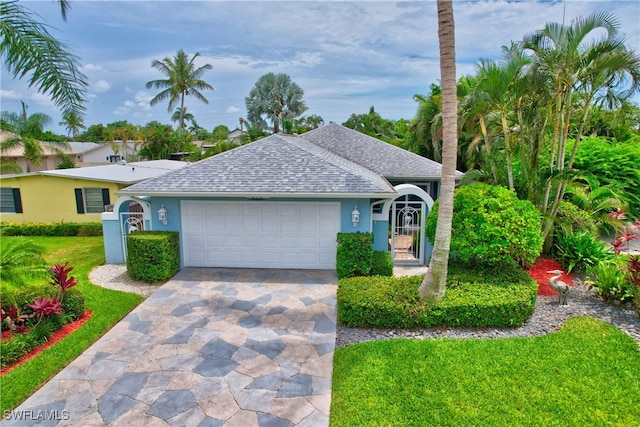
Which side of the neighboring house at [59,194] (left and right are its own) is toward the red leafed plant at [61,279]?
front

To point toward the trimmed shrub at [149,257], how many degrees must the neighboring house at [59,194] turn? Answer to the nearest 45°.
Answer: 0° — it already faces it

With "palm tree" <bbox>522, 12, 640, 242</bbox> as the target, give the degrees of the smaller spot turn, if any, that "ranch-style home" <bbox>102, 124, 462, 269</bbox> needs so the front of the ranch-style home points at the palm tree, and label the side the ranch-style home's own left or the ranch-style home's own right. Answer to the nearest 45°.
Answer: approximately 90° to the ranch-style home's own left

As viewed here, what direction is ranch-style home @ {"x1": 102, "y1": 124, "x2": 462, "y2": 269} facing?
toward the camera

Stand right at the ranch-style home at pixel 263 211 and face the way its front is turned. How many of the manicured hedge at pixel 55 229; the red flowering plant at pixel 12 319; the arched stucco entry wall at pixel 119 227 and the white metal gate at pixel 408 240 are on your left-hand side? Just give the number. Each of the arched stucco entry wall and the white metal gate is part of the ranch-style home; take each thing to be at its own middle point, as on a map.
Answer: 1

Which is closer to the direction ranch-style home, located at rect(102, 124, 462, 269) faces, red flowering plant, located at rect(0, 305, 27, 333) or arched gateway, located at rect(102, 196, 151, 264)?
the red flowering plant

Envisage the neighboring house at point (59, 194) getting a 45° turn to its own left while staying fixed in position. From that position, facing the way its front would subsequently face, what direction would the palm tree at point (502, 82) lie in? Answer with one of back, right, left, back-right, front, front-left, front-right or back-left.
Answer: front

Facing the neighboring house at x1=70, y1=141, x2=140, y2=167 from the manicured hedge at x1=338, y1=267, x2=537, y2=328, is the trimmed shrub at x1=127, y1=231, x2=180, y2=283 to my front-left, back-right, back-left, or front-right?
front-left

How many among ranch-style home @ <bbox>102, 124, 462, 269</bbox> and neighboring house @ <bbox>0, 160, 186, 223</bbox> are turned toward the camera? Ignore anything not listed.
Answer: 2

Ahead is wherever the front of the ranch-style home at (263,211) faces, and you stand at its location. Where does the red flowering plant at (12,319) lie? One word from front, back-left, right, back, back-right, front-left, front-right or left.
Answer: front-right

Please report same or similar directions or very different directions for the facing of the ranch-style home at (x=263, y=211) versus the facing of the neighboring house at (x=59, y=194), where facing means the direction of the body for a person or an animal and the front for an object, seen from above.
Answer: same or similar directions

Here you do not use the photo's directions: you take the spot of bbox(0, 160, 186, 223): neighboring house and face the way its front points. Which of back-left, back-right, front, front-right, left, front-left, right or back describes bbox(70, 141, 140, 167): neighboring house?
back

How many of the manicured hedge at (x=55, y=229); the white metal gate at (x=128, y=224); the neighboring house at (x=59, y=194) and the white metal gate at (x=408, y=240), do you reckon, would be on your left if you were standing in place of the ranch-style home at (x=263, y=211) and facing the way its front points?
1

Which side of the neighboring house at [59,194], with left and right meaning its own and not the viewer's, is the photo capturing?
front

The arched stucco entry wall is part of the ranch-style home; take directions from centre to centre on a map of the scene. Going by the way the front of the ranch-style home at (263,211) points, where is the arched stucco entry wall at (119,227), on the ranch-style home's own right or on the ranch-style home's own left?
on the ranch-style home's own right

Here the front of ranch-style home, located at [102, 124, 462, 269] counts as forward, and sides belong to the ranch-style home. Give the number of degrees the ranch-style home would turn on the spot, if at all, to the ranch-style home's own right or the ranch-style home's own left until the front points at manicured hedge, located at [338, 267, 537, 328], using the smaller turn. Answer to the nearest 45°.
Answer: approximately 45° to the ranch-style home's own left
